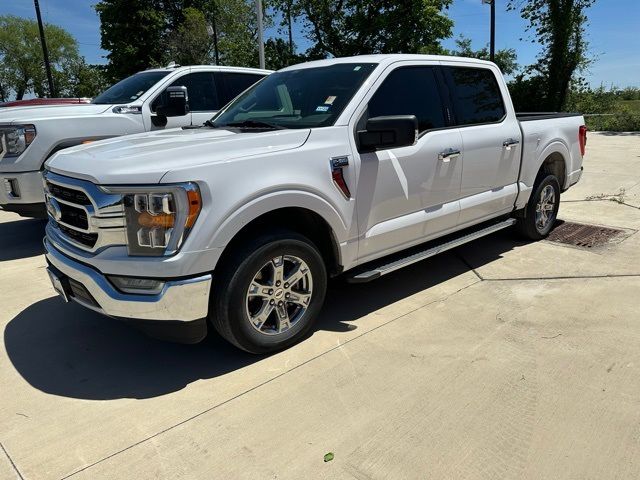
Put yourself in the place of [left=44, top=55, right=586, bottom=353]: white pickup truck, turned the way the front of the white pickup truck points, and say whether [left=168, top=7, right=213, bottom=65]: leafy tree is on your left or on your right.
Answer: on your right

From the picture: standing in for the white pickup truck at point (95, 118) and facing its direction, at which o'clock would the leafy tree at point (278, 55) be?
The leafy tree is roughly at 5 o'clock from the white pickup truck.

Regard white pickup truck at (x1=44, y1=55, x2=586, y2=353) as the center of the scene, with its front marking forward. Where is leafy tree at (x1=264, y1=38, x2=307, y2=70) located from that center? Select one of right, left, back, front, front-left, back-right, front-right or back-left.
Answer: back-right

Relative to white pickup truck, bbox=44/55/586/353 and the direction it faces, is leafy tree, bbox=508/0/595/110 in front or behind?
behind

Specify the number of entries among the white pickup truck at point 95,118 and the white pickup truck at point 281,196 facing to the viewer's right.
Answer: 0

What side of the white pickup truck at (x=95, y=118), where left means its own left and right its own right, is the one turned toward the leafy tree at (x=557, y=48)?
back

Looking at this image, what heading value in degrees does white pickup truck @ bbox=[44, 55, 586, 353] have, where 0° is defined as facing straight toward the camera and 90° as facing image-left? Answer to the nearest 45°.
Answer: approximately 45°

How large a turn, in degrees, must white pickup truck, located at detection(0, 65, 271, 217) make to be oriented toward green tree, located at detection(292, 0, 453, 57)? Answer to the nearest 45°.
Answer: approximately 180°

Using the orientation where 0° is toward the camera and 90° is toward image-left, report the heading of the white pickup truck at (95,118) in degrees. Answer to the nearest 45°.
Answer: approximately 45°

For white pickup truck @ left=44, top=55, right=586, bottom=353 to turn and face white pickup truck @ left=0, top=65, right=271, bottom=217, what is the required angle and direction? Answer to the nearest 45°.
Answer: approximately 90° to its right

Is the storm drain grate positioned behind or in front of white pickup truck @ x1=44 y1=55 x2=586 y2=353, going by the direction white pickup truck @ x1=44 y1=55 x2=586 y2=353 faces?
behind

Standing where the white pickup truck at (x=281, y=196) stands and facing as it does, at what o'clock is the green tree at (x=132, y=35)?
The green tree is roughly at 4 o'clock from the white pickup truck.
